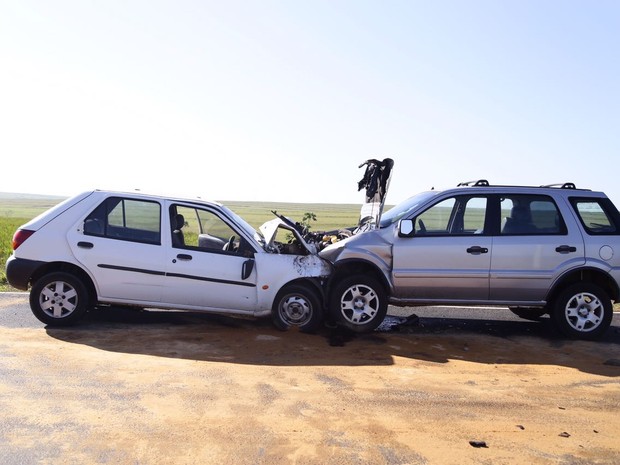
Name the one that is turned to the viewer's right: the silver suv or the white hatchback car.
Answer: the white hatchback car

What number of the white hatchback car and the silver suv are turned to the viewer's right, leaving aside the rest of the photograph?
1

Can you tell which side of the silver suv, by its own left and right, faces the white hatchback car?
front

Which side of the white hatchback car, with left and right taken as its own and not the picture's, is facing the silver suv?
front

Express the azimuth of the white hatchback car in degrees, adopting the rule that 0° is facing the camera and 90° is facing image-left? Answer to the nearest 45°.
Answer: approximately 270°

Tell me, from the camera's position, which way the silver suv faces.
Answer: facing to the left of the viewer

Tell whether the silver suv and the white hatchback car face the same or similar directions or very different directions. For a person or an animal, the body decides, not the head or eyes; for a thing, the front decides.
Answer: very different directions
